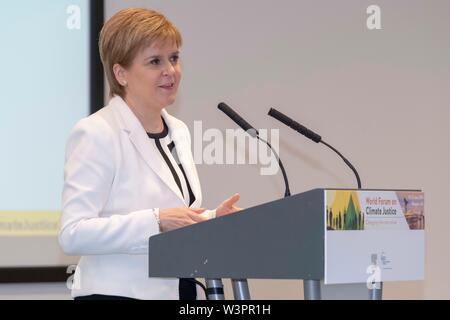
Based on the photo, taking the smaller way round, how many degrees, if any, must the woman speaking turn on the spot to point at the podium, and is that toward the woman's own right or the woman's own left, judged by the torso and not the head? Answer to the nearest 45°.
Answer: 0° — they already face it

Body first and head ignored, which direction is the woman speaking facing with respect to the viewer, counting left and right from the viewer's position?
facing the viewer and to the right of the viewer

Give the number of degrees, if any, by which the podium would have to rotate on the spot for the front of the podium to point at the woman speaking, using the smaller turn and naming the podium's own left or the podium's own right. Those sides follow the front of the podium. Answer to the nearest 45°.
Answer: approximately 180°
